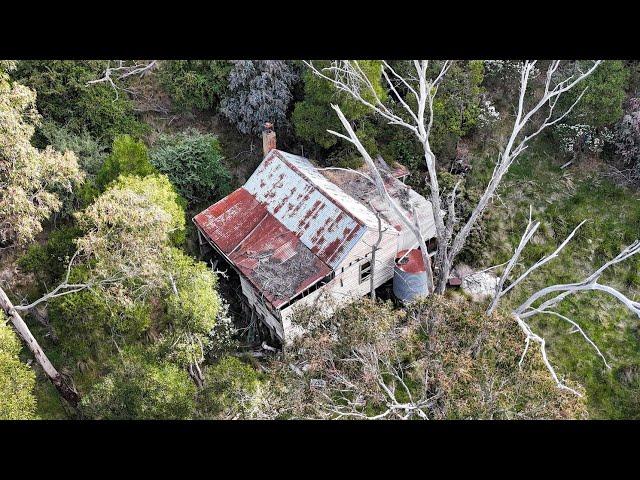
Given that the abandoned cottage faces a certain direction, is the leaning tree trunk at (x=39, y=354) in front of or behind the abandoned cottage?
in front

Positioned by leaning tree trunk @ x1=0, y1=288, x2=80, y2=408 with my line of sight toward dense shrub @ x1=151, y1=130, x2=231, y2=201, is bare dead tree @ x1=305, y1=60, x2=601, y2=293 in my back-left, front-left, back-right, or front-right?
front-right

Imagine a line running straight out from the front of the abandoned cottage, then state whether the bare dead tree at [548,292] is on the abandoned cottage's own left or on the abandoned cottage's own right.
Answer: on the abandoned cottage's own left

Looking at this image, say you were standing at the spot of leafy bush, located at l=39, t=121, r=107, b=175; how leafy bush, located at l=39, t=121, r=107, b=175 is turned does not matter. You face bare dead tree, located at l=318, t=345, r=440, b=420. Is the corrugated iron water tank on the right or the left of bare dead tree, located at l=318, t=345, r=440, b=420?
left

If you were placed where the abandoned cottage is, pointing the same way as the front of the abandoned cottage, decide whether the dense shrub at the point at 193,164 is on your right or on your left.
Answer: on your right

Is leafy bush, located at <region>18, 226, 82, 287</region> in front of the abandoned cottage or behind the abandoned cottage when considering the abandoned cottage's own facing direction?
in front

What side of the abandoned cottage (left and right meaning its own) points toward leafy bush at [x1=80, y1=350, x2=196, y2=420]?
front

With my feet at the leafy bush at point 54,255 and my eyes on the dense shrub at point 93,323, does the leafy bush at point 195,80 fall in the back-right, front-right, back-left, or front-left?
back-left

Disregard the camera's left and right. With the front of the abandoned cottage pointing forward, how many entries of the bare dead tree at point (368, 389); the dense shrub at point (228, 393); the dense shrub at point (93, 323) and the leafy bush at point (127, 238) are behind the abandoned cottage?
0

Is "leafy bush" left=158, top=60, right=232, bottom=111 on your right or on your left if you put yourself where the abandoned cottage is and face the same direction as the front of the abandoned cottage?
on your right

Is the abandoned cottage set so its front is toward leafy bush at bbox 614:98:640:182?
no

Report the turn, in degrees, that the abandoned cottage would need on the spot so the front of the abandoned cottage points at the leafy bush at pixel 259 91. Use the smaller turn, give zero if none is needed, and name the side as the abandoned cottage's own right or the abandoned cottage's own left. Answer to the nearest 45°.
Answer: approximately 135° to the abandoned cottage's own right

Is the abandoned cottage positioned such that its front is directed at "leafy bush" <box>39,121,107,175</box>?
no
